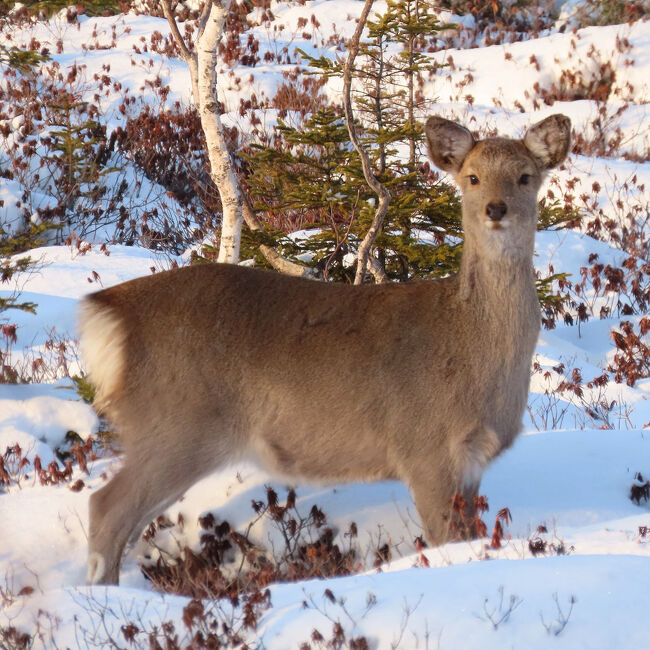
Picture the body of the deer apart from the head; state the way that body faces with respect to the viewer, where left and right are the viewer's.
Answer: facing to the right of the viewer
